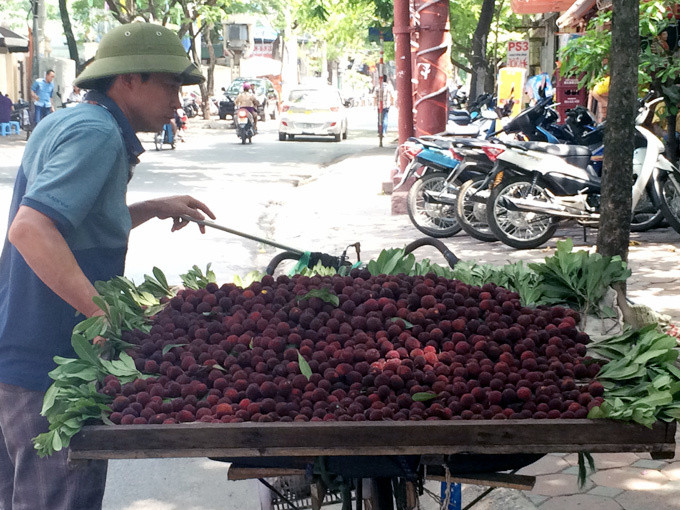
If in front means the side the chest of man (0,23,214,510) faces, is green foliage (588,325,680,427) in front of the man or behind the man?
in front

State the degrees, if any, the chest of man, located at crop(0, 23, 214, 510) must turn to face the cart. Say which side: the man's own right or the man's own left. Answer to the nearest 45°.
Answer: approximately 45° to the man's own right

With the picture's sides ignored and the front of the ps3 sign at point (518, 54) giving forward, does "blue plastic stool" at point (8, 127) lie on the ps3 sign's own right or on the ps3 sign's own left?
on the ps3 sign's own right

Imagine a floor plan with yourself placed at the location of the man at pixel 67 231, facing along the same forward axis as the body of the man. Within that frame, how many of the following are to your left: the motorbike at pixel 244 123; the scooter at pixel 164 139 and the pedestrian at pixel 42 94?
3

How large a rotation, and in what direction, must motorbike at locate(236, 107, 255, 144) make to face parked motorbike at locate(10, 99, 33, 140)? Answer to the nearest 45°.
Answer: approximately 90° to its left

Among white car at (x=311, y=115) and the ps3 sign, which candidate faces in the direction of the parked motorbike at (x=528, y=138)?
the ps3 sign

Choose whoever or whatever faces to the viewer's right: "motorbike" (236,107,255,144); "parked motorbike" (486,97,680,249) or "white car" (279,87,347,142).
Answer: "parked motorbike" (486,97,680,249)

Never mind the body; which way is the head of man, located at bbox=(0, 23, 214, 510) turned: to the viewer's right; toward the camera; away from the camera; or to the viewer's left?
to the viewer's right

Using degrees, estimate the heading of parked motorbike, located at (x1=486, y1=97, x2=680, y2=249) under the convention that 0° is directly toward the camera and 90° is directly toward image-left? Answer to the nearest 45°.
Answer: approximately 270°

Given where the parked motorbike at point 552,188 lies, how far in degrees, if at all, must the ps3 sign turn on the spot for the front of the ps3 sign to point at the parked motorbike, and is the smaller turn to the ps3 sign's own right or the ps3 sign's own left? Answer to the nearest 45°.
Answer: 0° — it already faces it

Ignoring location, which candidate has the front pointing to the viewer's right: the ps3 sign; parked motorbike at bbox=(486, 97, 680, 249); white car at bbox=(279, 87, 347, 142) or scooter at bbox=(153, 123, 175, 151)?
the parked motorbike

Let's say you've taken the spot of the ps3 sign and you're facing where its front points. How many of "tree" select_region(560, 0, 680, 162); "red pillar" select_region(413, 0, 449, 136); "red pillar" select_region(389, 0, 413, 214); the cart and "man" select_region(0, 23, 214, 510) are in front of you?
5

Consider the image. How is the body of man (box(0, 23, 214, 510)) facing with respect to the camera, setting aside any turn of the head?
to the viewer's right
